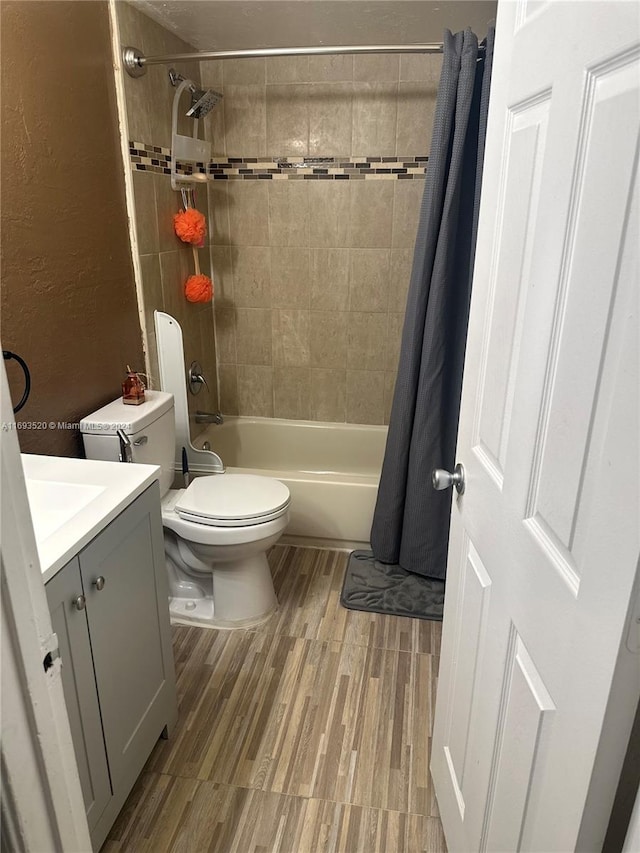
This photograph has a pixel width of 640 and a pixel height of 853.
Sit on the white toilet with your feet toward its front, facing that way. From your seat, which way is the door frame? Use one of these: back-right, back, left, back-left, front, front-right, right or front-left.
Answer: right

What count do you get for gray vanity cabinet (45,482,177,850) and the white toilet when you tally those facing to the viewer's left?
0

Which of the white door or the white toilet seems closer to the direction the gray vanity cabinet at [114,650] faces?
the white door

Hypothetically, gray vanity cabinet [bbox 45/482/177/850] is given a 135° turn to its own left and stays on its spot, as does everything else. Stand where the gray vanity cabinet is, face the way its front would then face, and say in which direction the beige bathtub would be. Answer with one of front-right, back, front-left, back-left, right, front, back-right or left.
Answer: front-right

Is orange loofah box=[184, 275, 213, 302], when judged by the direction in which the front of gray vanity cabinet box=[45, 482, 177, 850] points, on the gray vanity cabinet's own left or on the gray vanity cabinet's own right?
on the gray vanity cabinet's own left

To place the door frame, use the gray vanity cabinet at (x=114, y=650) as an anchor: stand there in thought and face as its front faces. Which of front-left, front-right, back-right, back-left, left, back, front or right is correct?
front-right

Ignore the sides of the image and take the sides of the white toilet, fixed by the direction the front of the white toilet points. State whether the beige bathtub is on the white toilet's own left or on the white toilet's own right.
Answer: on the white toilet's own left

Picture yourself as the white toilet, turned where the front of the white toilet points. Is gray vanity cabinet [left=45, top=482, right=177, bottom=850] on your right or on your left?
on your right
